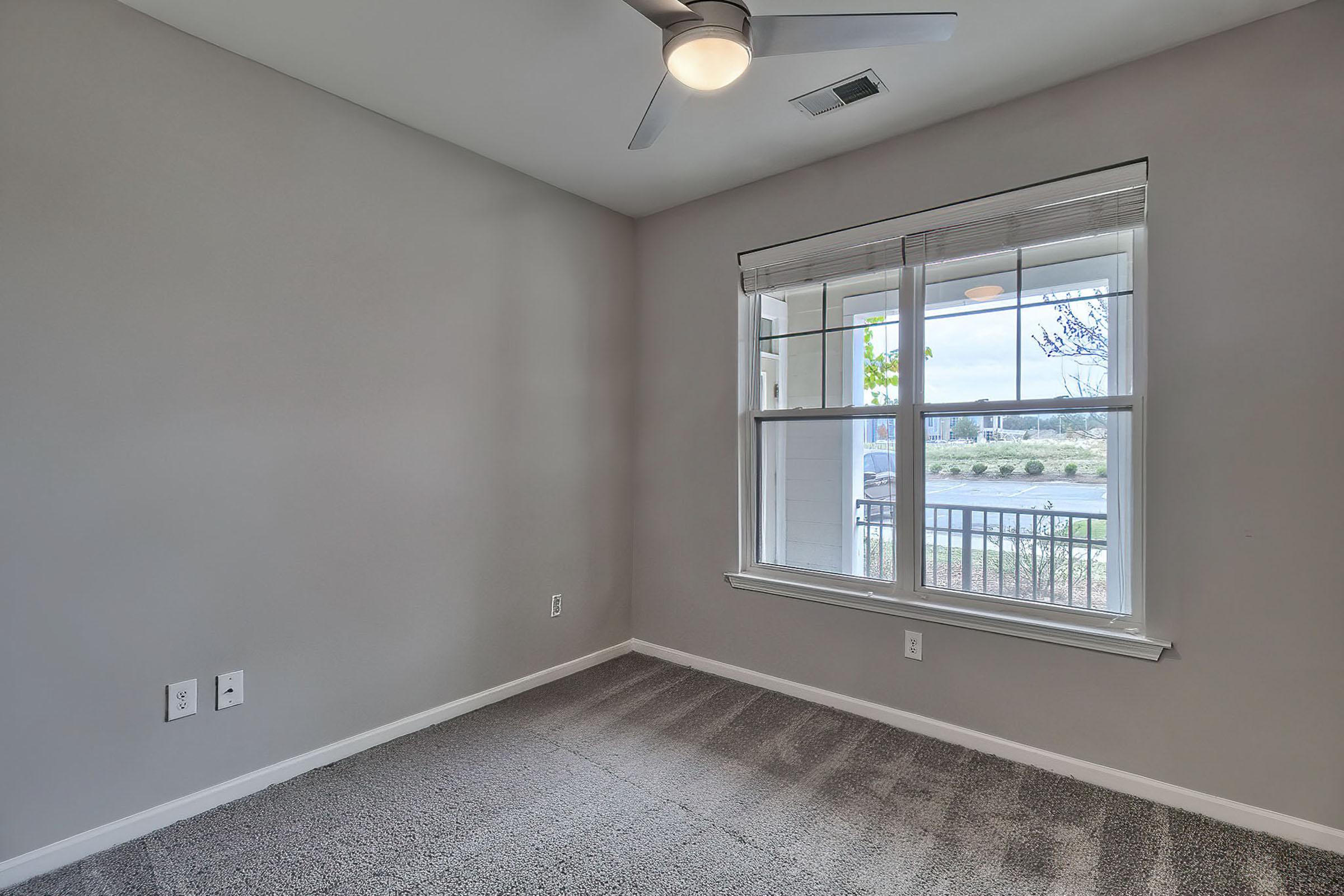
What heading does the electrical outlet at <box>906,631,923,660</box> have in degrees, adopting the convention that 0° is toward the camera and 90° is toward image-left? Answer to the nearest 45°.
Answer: approximately 0°

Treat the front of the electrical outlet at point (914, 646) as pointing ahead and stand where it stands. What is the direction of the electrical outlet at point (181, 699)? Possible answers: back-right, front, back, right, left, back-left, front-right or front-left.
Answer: front-right
